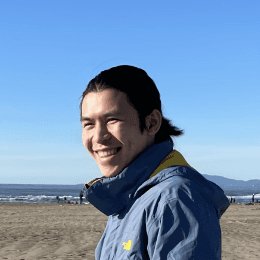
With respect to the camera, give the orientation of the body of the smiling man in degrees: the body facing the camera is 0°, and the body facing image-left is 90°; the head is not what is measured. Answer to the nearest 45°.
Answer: approximately 45°
